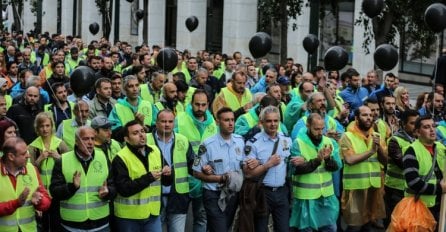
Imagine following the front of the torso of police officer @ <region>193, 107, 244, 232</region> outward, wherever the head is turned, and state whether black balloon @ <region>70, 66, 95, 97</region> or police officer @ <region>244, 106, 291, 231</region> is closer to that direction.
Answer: the police officer

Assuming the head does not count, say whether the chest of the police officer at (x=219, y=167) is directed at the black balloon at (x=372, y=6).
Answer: no

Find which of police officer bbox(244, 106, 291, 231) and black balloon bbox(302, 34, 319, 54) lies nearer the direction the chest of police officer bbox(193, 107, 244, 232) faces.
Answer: the police officer

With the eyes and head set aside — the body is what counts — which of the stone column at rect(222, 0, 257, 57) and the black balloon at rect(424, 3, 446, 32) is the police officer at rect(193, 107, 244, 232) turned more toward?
the black balloon

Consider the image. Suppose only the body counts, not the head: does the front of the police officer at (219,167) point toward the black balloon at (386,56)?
no

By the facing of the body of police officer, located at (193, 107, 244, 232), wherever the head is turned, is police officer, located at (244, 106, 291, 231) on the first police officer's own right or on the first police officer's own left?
on the first police officer's own left

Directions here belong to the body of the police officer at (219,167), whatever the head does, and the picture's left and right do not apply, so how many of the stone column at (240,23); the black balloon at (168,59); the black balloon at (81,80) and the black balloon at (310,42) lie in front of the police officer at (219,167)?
0

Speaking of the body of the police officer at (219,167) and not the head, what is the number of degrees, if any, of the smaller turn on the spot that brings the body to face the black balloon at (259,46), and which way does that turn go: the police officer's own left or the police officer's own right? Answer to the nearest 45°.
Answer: approximately 135° to the police officer's own left

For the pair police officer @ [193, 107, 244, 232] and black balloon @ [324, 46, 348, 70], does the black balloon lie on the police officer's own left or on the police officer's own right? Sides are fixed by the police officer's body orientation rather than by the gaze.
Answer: on the police officer's own left

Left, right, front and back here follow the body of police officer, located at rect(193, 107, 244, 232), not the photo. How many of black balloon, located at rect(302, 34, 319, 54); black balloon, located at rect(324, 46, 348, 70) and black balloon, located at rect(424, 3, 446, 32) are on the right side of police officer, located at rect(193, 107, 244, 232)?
0

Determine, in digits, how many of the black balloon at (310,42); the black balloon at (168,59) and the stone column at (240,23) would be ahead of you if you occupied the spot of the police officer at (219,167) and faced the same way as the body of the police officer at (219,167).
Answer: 0

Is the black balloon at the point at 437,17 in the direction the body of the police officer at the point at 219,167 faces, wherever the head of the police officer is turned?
no

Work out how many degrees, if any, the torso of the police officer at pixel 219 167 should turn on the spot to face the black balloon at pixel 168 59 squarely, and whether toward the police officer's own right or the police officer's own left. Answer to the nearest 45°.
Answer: approximately 135° to the police officer's own left

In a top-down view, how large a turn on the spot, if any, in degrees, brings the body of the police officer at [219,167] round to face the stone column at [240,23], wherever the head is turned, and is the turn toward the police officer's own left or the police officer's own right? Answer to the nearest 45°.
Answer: approximately 135° to the police officer's own left

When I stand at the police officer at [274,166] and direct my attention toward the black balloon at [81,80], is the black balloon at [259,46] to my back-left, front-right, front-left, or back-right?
front-right

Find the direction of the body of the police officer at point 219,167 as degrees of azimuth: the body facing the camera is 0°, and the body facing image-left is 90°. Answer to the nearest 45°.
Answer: approximately 315°
